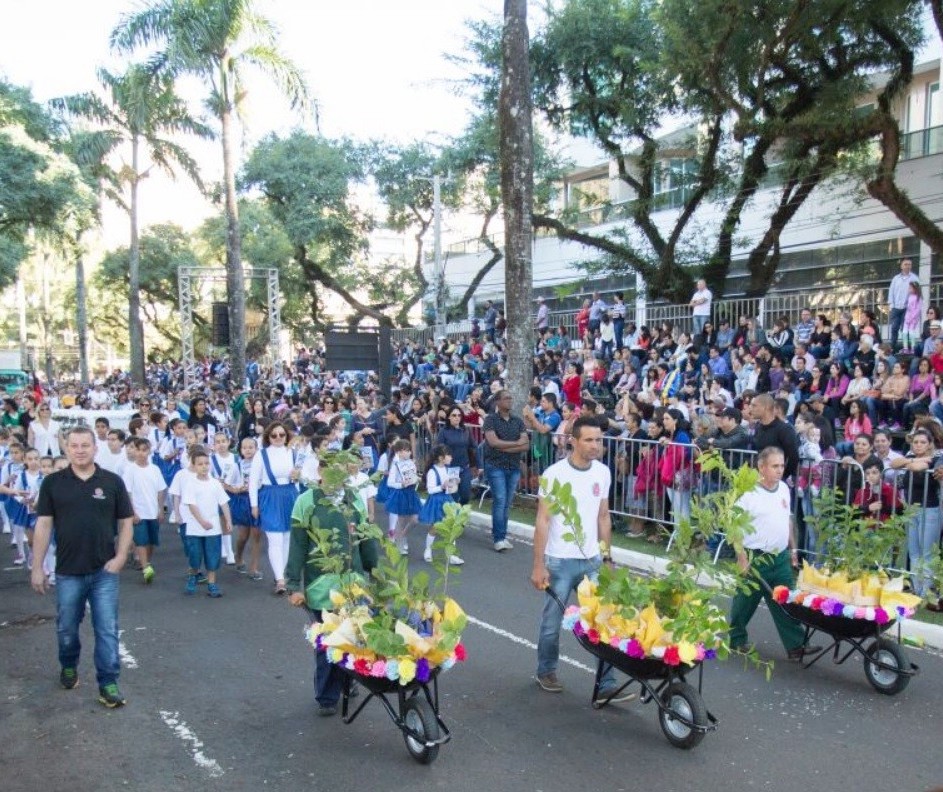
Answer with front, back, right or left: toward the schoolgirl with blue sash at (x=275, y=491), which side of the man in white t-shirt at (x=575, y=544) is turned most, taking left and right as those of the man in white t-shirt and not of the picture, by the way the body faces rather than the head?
back

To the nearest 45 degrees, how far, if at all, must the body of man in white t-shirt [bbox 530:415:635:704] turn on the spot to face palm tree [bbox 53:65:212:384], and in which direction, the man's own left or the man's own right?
approximately 180°

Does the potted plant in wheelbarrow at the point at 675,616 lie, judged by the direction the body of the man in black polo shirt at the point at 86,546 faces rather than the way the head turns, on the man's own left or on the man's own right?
on the man's own left

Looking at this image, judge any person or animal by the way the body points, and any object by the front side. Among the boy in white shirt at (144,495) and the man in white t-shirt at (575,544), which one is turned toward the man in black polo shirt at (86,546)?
the boy in white shirt
